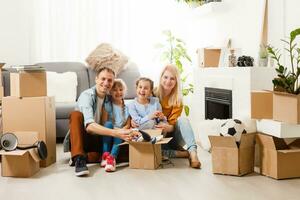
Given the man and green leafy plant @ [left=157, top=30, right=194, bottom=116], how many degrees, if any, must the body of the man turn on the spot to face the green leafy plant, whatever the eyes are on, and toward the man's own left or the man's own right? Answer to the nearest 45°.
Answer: approximately 90° to the man's own left

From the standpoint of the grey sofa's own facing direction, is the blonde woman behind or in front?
in front

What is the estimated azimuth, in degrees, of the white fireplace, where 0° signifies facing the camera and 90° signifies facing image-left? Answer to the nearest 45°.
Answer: approximately 45°

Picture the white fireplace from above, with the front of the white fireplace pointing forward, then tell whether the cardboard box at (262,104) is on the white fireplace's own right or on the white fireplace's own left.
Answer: on the white fireplace's own left

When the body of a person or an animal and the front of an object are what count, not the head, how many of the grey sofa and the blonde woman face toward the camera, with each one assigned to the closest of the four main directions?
2

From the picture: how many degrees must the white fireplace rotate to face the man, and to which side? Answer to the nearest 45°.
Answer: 0° — it already faces them

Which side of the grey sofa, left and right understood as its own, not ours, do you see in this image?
front

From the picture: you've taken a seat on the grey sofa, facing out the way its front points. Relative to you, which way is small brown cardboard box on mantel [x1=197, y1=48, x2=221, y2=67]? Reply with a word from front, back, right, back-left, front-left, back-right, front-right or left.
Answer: front-left

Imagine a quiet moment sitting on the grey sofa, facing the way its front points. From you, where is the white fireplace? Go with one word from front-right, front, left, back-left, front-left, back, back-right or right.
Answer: front-left

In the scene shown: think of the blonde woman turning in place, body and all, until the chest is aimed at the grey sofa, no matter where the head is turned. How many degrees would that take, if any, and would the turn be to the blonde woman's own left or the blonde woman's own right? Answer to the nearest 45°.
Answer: approximately 135° to the blonde woman's own right

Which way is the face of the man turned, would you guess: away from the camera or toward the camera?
toward the camera

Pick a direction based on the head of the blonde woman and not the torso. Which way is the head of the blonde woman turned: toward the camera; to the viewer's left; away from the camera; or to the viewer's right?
toward the camera

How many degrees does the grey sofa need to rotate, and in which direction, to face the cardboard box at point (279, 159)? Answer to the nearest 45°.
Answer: approximately 45° to its left
